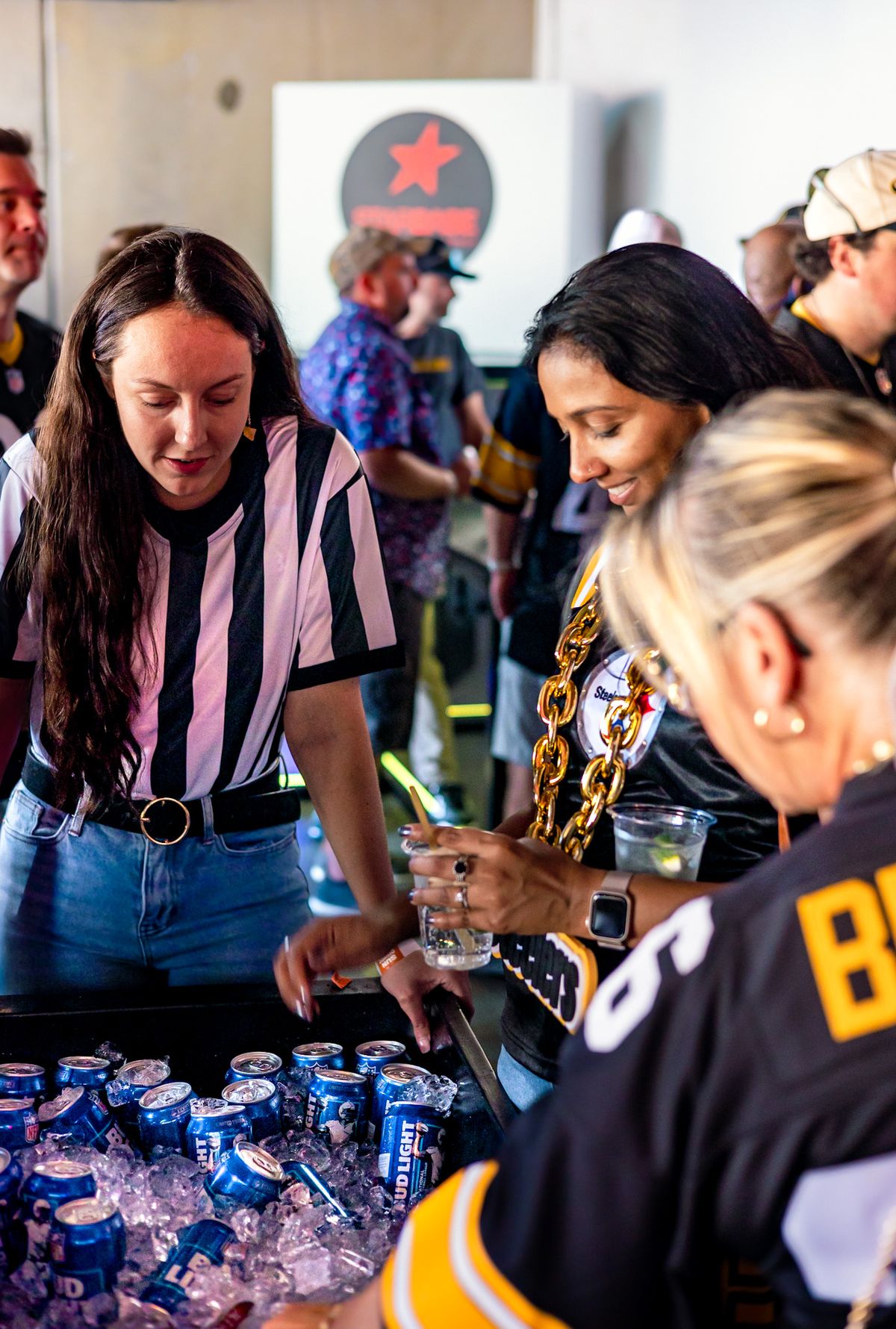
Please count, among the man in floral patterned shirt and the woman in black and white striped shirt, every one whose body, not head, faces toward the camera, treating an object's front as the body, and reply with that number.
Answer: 1

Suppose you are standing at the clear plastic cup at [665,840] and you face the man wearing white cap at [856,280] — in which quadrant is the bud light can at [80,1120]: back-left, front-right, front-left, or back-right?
back-left

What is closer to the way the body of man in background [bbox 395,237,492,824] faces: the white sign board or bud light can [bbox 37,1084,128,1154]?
the bud light can

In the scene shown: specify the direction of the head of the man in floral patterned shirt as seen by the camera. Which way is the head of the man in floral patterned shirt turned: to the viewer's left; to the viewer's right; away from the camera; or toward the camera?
to the viewer's right

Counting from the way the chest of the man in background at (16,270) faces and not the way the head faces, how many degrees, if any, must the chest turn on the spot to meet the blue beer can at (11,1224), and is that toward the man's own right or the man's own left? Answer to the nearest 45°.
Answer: approximately 45° to the man's own right

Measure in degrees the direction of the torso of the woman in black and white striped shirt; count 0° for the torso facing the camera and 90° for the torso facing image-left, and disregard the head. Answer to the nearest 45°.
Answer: approximately 0°

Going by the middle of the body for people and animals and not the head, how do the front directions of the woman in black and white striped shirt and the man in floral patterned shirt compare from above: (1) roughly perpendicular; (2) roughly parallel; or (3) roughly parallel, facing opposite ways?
roughly perpendicular

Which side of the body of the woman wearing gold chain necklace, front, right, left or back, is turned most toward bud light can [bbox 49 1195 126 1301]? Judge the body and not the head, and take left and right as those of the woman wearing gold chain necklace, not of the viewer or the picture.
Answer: front
